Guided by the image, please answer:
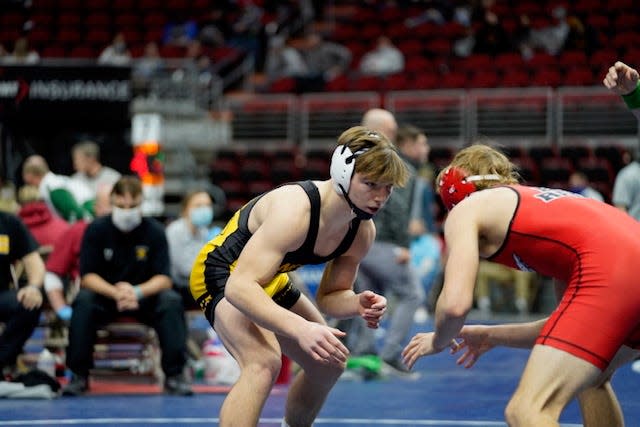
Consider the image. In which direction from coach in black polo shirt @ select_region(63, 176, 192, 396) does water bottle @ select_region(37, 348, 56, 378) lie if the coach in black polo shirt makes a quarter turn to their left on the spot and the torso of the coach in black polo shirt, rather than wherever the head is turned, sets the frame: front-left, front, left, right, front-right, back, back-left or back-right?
back-left

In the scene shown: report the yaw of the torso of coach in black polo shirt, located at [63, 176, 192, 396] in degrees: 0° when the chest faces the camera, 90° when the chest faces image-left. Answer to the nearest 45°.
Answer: approximately 0°

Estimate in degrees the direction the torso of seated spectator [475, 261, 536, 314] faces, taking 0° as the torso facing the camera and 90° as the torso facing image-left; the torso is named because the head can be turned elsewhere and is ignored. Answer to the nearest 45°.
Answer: approximately 0°

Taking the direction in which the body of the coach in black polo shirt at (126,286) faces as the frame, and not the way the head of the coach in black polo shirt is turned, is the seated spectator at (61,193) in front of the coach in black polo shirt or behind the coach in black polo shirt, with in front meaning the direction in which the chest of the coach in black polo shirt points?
behind

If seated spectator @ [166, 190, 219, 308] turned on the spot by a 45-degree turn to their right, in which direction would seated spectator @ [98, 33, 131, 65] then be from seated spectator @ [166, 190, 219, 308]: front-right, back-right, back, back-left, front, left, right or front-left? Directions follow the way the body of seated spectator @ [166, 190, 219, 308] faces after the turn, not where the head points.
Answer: back

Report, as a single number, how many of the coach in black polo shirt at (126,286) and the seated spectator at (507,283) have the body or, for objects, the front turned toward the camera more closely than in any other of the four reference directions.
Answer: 2

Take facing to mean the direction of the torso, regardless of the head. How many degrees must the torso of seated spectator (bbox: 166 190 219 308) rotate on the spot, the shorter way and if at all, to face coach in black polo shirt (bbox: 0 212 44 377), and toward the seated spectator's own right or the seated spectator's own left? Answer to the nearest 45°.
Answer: approximately 90° to the seated spectator's own right

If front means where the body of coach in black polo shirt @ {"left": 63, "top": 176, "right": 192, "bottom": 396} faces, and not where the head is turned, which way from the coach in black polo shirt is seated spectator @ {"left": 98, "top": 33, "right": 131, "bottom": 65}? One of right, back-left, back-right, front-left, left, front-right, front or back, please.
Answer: back

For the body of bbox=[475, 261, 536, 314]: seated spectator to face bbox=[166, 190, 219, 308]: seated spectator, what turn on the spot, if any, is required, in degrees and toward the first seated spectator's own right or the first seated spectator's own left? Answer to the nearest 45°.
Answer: approximately 45° to the first seated spectator's own right

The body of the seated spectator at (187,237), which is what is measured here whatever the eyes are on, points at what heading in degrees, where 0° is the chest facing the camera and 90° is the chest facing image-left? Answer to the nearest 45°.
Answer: approximately 315°
